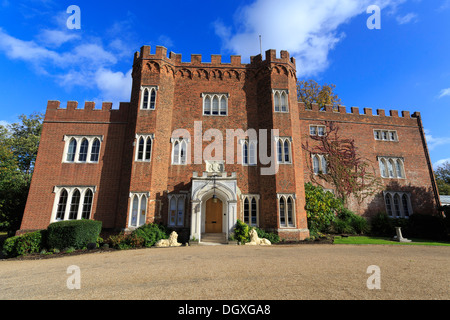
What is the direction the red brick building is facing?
toward the camera

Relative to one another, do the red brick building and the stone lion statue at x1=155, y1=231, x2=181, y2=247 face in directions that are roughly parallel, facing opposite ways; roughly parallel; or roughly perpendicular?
roughly perpendicular

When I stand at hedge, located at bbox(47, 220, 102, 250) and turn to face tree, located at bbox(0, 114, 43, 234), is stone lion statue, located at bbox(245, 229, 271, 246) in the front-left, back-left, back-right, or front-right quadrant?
back-right
